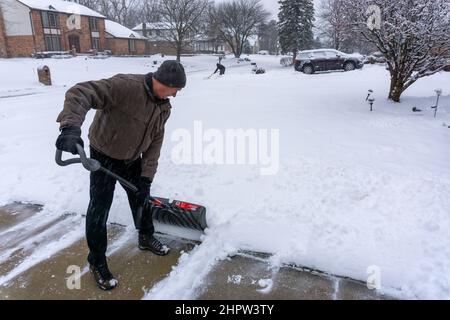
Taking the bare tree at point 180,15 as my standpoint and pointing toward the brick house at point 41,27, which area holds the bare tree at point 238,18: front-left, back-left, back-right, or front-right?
back-right

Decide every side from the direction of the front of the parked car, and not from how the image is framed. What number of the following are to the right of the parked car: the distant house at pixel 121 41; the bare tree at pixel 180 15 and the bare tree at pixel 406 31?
1

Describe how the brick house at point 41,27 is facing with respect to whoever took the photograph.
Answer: facing the viewer and to the right of the viewer

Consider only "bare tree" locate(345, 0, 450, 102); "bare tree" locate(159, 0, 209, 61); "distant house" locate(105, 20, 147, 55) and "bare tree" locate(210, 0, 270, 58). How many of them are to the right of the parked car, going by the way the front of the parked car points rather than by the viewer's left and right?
1

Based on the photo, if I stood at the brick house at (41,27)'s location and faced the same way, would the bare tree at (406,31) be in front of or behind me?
in front

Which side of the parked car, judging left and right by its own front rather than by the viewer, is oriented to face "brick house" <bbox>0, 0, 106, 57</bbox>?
back

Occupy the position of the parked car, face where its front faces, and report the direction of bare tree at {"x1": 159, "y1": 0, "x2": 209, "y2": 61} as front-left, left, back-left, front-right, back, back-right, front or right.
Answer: back-left

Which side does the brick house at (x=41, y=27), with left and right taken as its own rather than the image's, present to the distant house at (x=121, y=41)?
left

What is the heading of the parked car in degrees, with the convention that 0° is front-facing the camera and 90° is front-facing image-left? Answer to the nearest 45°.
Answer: approximately 270°

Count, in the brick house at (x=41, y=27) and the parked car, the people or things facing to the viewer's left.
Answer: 0

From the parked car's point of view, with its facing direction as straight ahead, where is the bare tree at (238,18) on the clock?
The bare tree is roughly at 8 o'clock from the parked car.
